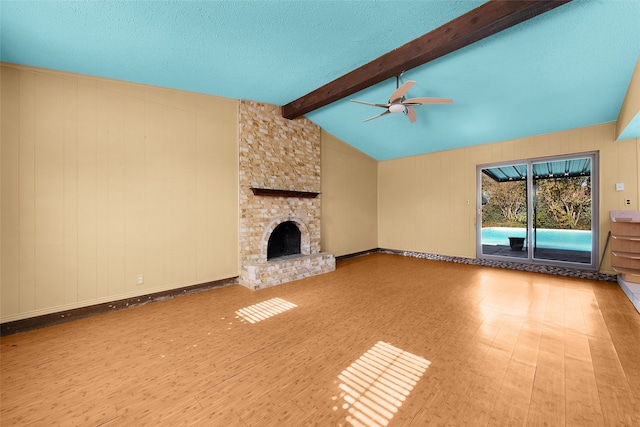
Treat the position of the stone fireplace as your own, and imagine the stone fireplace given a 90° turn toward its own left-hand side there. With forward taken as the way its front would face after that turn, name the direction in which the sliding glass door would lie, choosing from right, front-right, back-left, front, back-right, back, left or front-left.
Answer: front-right

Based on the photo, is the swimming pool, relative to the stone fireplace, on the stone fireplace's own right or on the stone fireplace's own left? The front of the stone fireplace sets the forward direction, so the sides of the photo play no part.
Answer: on the stone fireplace's own left

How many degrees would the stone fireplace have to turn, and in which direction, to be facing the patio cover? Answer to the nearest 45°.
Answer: approximately 45° to its left

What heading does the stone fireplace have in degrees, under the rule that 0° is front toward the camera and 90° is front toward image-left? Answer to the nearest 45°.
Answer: approximately 315°
